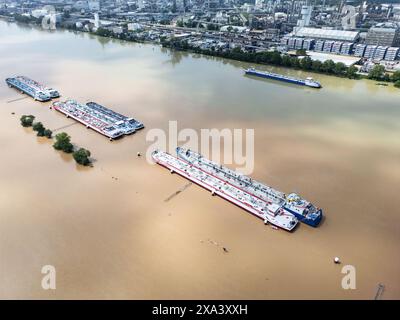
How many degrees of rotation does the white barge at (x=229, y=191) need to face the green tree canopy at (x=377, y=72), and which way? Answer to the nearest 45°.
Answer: approximately 90° to its right

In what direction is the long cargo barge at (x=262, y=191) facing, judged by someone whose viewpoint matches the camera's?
facing away from the viewer and to the left of the viewer

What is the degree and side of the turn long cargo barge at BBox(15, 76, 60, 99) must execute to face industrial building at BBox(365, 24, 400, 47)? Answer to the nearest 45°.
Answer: approximately 135° to its right

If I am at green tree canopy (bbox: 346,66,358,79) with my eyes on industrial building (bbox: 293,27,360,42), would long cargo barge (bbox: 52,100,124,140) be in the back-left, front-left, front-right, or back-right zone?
back-left

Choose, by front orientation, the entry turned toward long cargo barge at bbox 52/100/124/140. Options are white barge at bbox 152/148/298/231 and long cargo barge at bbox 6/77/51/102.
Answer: the white barge

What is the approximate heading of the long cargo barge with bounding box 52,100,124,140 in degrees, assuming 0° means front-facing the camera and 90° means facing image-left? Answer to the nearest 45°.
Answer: approximately 135°

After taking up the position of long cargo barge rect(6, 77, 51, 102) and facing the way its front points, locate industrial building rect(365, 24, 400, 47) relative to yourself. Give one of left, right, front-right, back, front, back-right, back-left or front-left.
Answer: back-right

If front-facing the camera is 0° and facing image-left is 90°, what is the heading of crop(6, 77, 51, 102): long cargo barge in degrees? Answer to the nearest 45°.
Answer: approximately 135°

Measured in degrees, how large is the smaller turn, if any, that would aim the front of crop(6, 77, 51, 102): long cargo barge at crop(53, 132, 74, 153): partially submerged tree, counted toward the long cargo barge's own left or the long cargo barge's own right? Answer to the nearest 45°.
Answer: approximately 135° to the long cargo barge's own left

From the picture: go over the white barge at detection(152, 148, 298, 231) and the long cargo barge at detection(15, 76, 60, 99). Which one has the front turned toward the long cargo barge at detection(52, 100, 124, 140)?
the white barge
